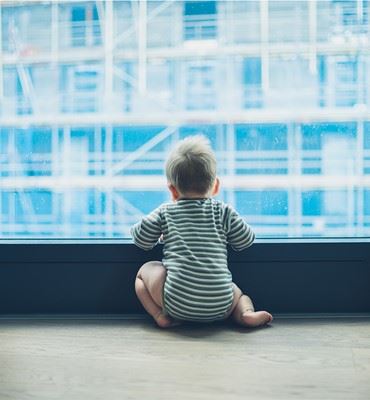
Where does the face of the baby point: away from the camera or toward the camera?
away from the camera

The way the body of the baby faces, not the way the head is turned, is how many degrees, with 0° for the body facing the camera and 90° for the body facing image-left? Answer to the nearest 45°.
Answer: approximately 180°
